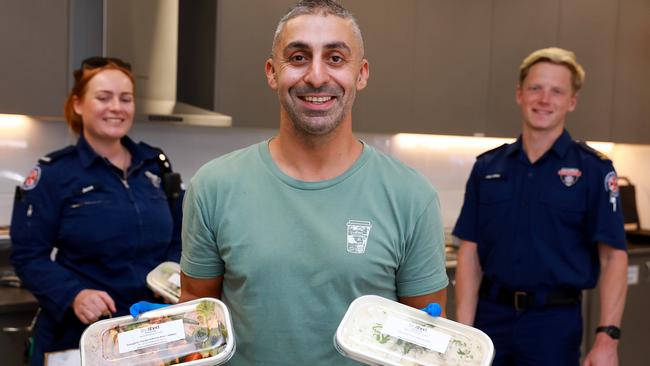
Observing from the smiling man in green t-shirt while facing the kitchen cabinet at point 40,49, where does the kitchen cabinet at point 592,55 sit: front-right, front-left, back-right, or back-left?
front-right

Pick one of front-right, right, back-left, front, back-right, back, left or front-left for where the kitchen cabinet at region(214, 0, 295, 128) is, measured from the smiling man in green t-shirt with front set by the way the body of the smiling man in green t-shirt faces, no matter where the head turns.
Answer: back

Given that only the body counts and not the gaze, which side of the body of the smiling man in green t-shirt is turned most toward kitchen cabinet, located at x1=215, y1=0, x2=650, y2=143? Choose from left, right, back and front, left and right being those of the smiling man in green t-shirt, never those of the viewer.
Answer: back

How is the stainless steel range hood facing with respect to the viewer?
toward the camera

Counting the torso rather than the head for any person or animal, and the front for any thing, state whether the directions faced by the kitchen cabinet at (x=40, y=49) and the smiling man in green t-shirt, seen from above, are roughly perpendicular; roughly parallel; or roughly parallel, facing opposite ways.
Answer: roughly parallel

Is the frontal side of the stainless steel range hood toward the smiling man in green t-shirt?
yes

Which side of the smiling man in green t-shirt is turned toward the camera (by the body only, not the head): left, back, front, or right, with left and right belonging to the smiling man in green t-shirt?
front

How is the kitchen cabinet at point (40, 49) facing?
toward the camera

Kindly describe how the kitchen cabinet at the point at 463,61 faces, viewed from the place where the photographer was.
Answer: facing the viewer

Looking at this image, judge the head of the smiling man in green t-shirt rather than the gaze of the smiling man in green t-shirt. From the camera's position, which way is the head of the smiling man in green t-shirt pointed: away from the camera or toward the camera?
toward the camera

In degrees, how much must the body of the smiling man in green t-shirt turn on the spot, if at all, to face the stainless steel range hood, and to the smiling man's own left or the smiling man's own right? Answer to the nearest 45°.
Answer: approximately 180°

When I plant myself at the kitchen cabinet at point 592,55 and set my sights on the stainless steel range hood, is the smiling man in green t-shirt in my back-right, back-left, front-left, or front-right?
front-left

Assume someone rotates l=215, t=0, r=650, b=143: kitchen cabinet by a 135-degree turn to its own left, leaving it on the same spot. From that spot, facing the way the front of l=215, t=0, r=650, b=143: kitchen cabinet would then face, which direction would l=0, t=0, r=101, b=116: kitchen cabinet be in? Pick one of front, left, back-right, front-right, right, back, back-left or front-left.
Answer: back

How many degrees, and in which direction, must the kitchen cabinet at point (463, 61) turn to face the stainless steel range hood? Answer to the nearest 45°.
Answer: approximately 45° to its right
